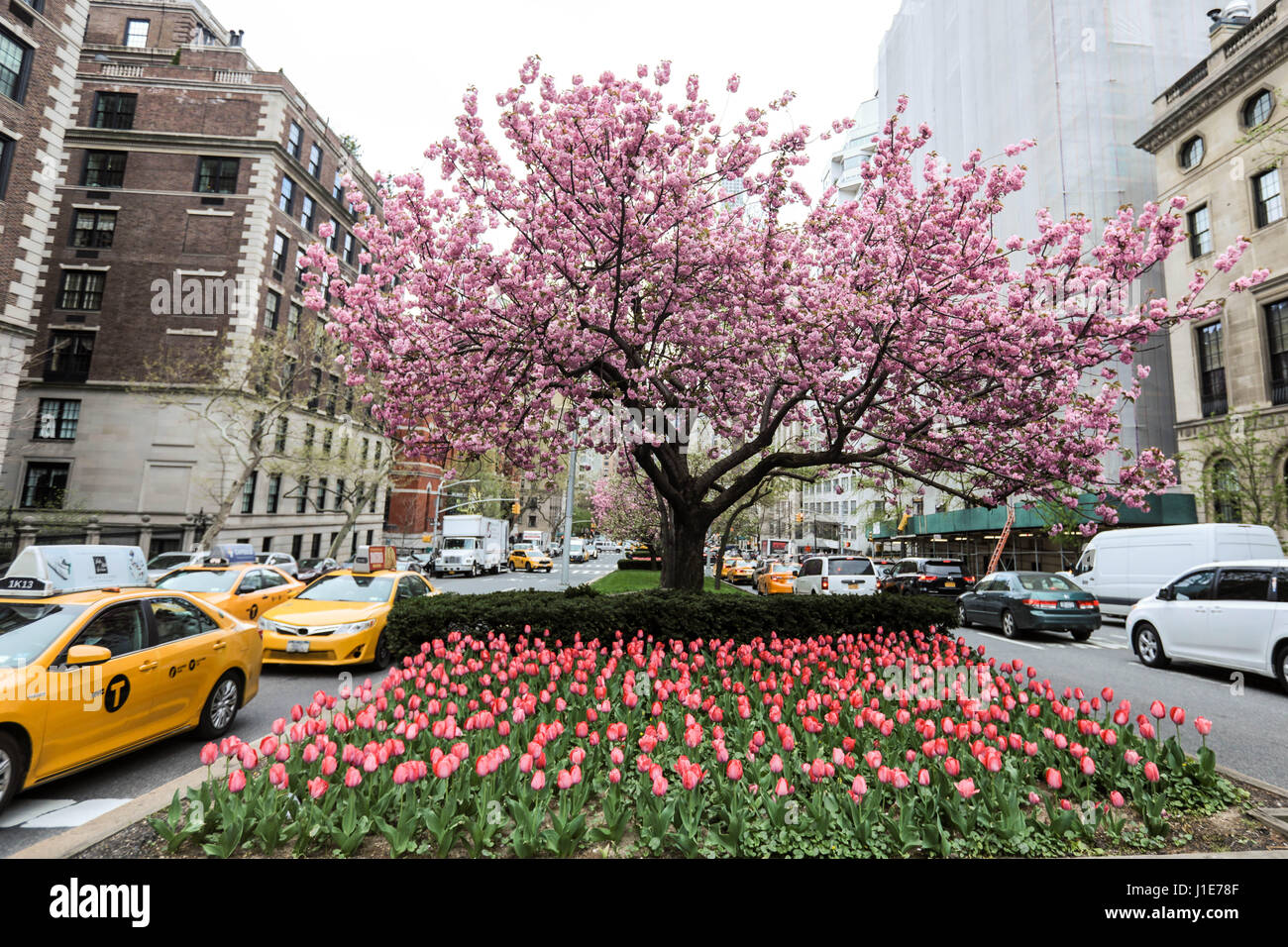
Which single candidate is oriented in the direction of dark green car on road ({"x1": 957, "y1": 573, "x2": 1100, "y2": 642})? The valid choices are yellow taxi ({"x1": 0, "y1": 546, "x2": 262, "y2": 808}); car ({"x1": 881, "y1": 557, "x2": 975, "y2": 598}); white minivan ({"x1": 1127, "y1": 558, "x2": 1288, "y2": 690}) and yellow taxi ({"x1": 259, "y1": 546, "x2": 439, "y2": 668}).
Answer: the white minivan

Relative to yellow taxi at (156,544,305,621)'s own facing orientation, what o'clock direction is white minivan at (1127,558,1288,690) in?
The white minivan is roughly at 9 o'clock from the yellow taxi.

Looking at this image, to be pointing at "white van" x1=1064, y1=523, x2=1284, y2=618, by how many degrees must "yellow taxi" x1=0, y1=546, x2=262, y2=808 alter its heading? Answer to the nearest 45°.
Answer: approximately 135° to its left

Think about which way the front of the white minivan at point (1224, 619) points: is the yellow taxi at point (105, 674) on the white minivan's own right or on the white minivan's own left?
on the white minivan's own left

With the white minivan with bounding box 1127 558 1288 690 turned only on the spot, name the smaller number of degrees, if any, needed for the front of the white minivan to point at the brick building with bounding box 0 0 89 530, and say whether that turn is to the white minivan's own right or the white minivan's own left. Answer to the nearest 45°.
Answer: approximately 90° to the white minivan's own left

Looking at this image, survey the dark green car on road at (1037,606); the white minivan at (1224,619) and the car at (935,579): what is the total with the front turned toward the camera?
0

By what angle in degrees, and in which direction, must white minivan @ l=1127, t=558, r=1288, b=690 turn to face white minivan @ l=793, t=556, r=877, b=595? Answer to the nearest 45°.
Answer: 0° — it already faces it

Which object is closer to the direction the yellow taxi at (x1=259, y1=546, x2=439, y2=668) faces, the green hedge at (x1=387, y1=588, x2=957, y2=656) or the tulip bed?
the tulip bed

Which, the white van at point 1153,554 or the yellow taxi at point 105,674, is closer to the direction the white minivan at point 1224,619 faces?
the white van

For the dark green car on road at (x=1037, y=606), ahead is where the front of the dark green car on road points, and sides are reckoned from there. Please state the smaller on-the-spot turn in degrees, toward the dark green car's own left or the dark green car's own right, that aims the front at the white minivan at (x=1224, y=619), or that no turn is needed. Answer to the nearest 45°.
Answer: approximately 180°

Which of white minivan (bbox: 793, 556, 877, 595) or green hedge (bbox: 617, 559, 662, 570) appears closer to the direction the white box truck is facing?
the white minivan

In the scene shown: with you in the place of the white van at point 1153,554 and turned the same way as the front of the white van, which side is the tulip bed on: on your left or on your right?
on your left
